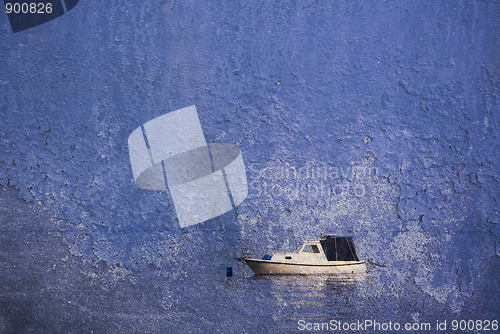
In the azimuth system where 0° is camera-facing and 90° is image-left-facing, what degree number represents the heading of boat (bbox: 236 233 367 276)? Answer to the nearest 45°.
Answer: approximately 90°
